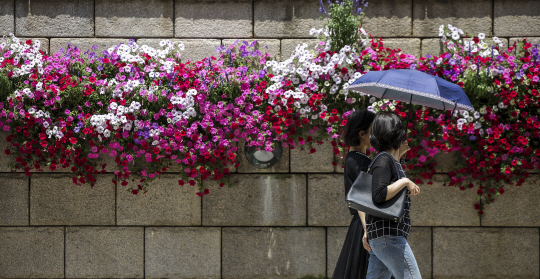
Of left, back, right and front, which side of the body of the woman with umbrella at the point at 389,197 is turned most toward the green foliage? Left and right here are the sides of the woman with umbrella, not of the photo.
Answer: left

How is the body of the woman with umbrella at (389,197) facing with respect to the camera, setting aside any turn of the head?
to the viewer's right
